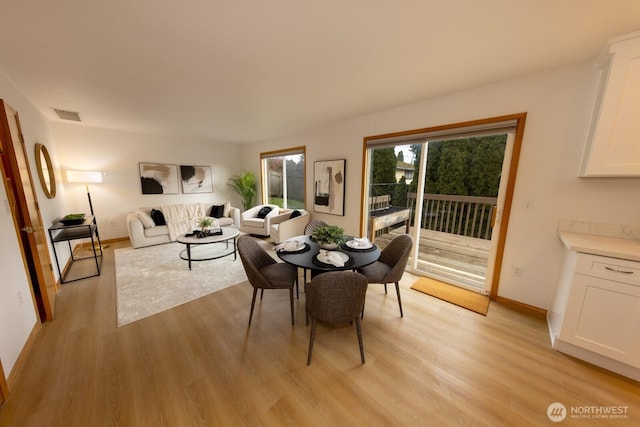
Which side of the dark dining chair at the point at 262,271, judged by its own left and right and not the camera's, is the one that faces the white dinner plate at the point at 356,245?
front

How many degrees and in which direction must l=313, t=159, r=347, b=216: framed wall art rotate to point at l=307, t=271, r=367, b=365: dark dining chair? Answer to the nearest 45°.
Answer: approximately 45° to its left

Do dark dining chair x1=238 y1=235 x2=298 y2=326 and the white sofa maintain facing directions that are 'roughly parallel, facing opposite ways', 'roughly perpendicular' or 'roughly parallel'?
roughly perpendicular

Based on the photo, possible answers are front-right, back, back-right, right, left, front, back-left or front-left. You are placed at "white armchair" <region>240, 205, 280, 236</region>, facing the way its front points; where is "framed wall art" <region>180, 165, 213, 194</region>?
right

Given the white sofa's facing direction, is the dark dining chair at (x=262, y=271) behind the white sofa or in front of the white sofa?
in front

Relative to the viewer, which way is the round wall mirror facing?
to the viewer's right

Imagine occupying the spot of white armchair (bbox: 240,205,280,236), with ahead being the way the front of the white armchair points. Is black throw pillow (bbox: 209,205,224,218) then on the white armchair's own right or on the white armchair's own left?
on the white armchair's own right

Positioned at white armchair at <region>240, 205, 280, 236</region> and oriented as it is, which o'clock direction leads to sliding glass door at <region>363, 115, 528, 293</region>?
The sliding glass door is roughly at 9 o'clock from the white armchair.

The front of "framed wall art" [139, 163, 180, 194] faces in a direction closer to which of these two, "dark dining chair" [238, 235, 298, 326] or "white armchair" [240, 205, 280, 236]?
the dark dining chair

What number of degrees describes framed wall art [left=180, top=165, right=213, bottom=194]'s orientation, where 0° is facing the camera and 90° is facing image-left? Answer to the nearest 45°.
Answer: approximately 0°

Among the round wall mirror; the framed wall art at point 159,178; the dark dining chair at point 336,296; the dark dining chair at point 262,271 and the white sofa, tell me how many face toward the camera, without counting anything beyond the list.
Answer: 2

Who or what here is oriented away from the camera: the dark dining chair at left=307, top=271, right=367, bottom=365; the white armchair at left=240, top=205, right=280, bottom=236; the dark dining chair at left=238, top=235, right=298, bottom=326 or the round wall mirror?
the dark dining chair at left=307, top=271, right=367, bottom=365

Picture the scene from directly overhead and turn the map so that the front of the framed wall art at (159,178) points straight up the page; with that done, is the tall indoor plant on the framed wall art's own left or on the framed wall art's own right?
on the framed wall art's own left

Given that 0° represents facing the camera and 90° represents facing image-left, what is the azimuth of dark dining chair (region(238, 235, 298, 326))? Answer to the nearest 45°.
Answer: approximately 270°
